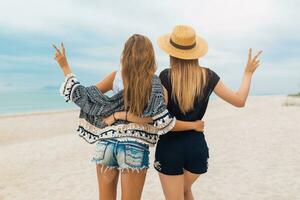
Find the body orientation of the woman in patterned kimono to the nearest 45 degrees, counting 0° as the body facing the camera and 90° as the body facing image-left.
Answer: approximately 180°

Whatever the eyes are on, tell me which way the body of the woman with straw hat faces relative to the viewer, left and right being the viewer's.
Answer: facing away from the viewer

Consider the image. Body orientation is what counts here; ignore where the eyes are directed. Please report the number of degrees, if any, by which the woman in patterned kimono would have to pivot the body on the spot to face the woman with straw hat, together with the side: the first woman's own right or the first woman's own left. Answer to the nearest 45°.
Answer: approximately 45° to the first woman's own right

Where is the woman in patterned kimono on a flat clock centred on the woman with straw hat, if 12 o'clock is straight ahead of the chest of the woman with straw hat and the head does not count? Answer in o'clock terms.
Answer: The woman in patterned kimono is roughly at 8 o'clock from the woman with straw hat.

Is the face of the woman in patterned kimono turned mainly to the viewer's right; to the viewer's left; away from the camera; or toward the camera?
away from the camera

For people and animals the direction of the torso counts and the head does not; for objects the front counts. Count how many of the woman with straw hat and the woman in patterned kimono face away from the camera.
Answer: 2

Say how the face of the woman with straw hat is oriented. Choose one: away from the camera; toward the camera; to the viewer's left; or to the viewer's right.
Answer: away from the camera
